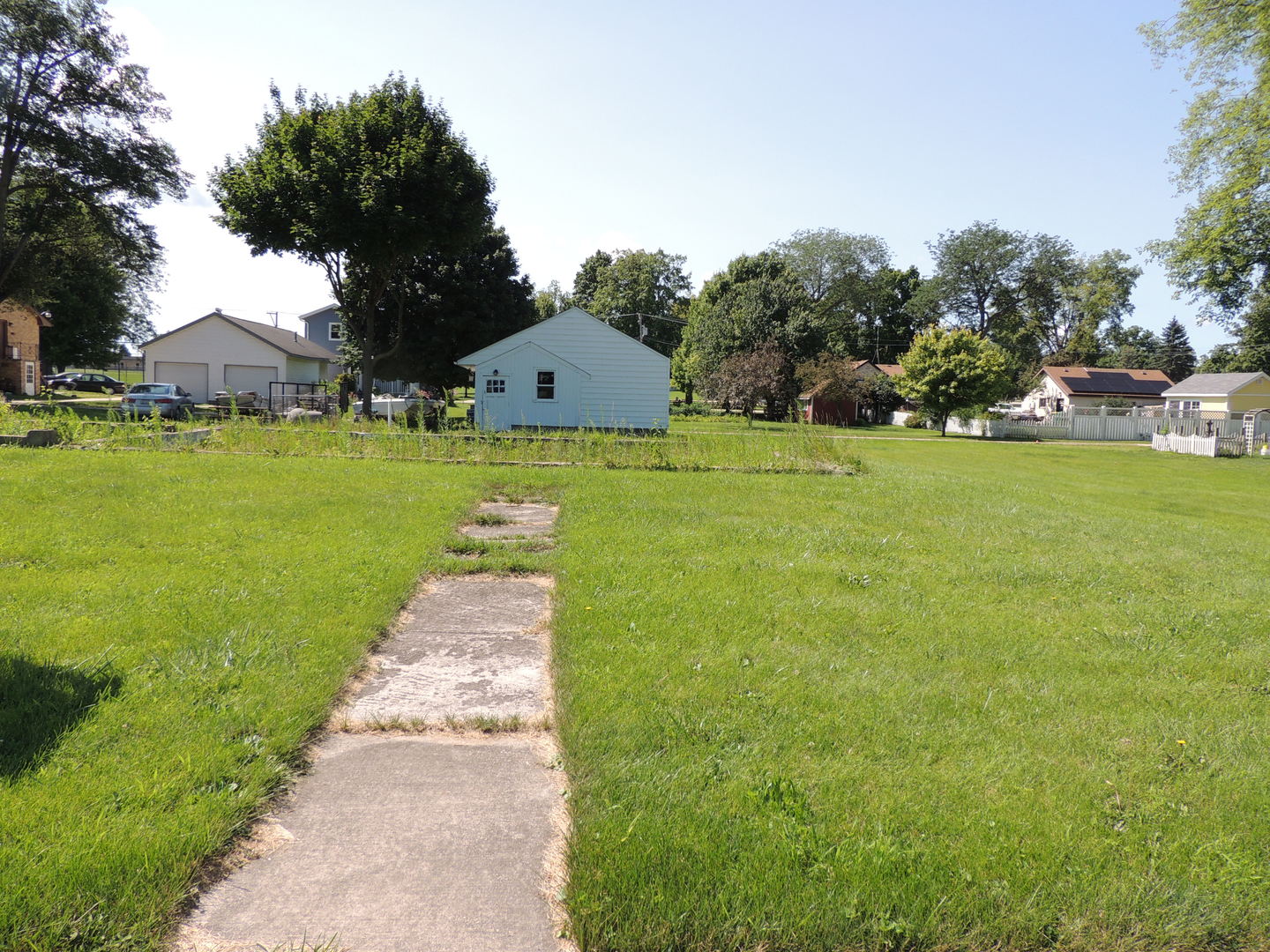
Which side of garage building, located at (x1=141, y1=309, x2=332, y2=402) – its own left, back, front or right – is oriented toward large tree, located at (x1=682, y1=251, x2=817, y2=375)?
left

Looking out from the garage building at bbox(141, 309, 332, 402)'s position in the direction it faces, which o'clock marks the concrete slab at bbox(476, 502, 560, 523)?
The concrete slab is roughly at 12 o'clock from the garage building.

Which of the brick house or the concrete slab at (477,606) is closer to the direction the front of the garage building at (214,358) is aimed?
the concrete slab

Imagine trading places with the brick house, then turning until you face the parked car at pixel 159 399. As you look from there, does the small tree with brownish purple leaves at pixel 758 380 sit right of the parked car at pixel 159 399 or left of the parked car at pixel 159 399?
left

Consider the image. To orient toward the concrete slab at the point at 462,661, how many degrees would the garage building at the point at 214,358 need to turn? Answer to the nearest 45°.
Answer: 0° — it already faces it

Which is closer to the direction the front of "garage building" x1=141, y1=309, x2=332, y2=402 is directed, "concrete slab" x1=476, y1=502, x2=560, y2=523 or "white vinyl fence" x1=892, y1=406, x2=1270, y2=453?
the concrete slab

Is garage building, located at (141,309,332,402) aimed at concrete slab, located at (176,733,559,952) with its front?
yes

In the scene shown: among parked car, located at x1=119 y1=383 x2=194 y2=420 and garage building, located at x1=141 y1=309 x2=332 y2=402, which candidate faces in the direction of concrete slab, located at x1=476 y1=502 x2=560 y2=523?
the garage building

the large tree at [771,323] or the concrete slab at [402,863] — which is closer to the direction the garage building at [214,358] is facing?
the concrete slab

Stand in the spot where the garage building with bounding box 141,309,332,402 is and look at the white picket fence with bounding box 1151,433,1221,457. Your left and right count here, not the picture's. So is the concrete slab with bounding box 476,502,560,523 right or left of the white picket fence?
right
